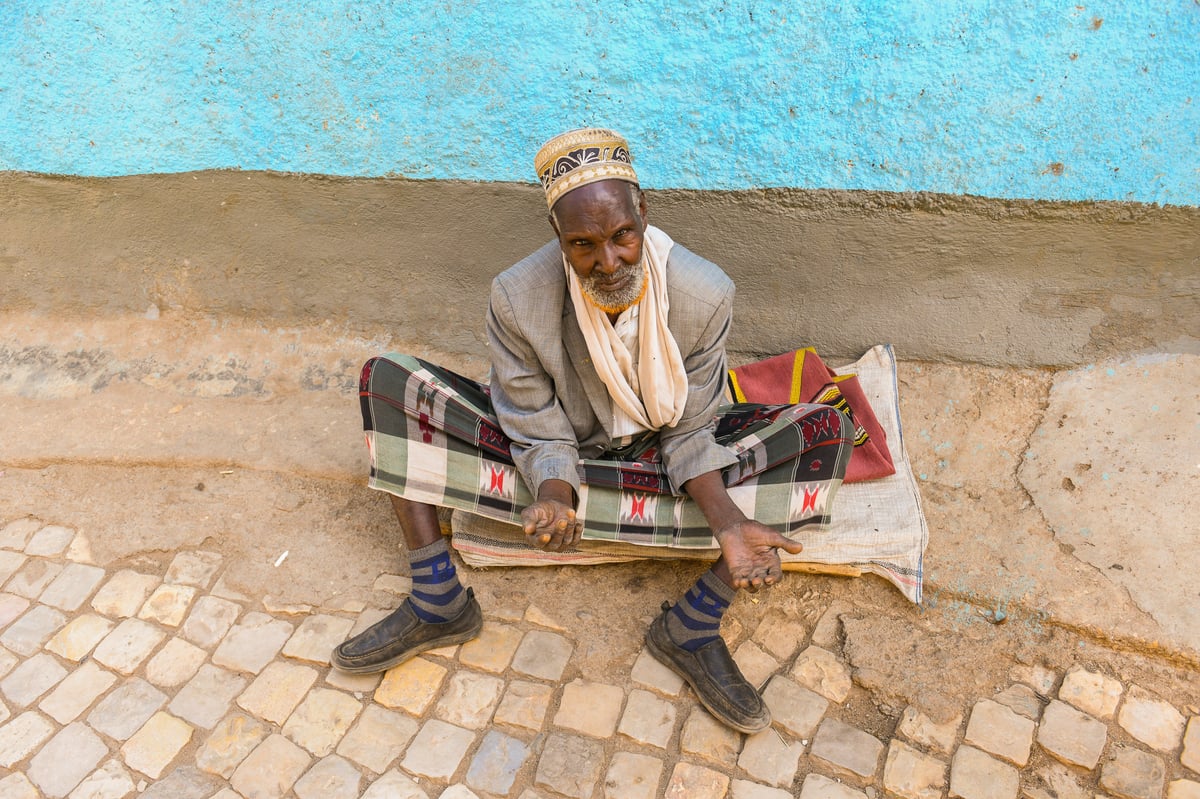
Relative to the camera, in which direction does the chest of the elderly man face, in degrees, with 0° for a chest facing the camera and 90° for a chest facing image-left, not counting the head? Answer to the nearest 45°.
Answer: approximately 0°
